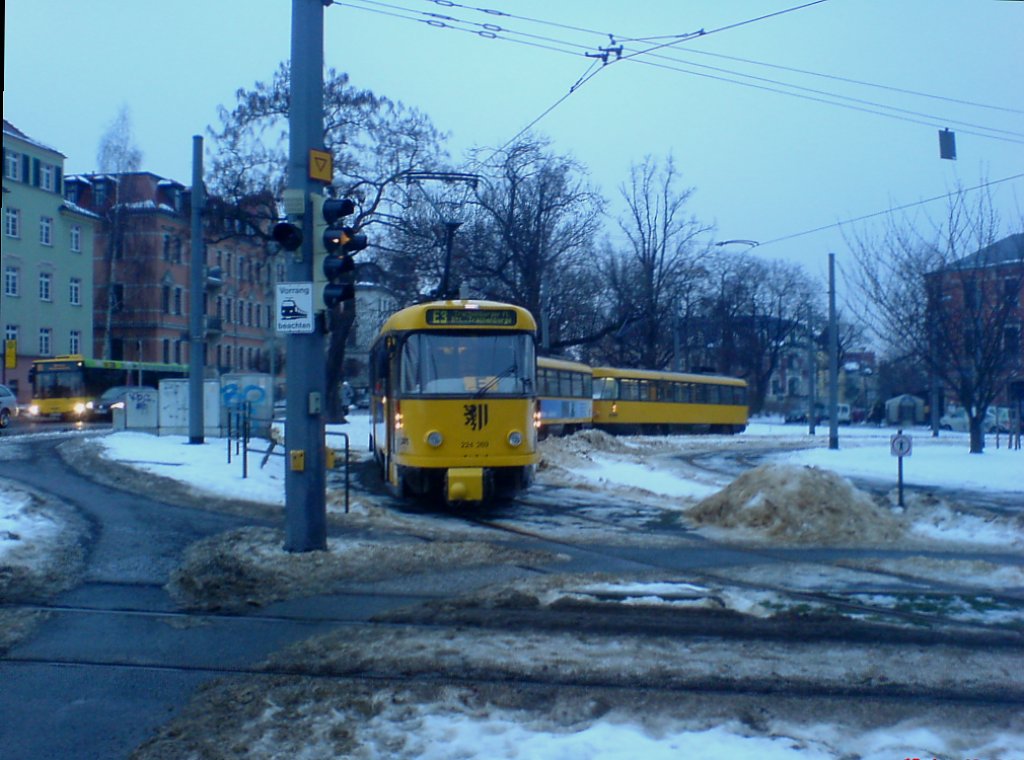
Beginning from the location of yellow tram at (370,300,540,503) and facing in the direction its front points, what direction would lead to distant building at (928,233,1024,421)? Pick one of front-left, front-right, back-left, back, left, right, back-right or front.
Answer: back-left

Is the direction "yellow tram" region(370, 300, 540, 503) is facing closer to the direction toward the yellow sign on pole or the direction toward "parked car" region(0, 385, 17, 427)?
the yellow sign on pole

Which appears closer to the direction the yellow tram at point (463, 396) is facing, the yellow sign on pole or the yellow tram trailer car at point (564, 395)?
the yellow sign on pole

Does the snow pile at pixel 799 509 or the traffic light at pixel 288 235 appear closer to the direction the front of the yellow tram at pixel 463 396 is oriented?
the traffic light

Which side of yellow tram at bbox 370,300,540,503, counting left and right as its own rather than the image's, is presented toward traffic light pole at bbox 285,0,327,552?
front
